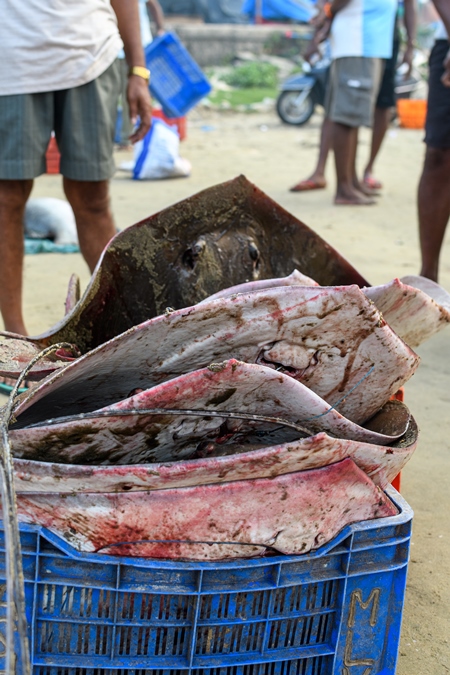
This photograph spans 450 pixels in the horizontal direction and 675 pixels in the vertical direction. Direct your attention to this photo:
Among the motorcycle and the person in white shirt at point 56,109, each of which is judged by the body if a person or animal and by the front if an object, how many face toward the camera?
1

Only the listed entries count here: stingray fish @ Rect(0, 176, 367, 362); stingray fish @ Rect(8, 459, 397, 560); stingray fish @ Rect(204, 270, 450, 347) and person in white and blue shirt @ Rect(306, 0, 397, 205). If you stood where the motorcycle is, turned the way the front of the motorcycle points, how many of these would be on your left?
4

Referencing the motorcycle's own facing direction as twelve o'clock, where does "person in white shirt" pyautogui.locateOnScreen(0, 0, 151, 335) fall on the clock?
The person in white shirt is roughly at 9 o'clock from the motorcycle.

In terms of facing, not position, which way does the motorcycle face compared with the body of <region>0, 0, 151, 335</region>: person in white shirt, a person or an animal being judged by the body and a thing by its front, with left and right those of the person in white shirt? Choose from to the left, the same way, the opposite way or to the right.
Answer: to the right

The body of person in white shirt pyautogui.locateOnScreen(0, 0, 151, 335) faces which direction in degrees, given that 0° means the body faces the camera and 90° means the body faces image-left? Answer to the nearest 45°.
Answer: approximately 0°

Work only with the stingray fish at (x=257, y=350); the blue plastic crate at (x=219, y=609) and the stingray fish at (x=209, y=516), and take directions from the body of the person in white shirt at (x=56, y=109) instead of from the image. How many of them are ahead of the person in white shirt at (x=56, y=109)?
3

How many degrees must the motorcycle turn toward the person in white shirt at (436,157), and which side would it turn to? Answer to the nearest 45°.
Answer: approximately 90° to its left

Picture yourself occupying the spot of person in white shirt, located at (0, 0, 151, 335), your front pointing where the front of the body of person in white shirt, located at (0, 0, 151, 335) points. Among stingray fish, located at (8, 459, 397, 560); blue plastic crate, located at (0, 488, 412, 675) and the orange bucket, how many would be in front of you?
2

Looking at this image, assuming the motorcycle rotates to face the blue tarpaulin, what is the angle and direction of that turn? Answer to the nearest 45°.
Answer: approximately 90° to its right

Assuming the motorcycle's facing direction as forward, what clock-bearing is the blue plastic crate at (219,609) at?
The blue plastic crate is roughly at 9 o'clock from the motorcycle.

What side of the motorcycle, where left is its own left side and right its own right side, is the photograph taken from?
left

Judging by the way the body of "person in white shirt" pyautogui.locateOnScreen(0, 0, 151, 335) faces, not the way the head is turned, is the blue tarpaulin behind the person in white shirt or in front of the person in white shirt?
behind
